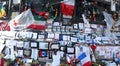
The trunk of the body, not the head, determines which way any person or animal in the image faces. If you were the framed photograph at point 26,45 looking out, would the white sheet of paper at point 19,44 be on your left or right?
on your right

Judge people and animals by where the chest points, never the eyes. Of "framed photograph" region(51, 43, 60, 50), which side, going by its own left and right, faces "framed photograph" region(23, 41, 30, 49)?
right

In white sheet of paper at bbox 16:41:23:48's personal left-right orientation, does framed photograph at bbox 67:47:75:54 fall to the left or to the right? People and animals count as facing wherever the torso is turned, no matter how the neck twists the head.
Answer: on its left

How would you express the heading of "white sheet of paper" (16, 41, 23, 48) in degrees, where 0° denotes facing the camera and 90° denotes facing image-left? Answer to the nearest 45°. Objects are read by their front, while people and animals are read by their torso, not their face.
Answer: approximately 0°

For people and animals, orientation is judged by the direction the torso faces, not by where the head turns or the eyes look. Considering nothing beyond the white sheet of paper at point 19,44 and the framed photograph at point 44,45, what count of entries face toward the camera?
2

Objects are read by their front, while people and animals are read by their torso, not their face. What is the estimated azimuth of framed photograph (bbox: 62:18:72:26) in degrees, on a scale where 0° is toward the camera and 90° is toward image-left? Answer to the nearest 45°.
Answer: approximately 0°

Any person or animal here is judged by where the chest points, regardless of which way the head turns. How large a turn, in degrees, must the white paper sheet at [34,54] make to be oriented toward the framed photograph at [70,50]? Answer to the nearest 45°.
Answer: approximately 90° to its left

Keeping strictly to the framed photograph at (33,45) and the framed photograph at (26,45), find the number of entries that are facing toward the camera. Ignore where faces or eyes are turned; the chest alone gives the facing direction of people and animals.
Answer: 2
